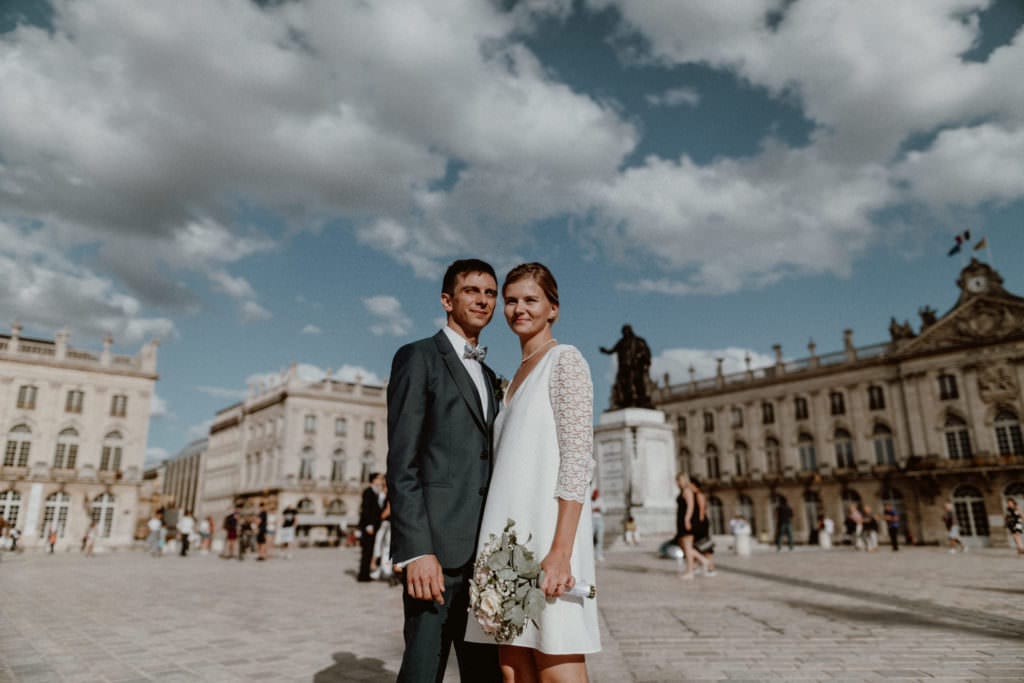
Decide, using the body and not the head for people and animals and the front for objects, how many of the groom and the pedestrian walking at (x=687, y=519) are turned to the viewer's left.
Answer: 1

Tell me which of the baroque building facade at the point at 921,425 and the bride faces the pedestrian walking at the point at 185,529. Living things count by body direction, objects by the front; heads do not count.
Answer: the baroque building facade

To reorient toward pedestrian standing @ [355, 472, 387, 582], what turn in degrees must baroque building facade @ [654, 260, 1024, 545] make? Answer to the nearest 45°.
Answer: approximately 45° to its left

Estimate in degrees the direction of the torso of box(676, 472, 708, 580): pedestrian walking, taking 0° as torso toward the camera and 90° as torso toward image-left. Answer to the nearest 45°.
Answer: approximately 90°

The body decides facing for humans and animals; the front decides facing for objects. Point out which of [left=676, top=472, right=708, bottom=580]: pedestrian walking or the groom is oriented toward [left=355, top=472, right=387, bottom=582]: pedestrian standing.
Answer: [left=676, top=472, right=708, bottom=580]: pedestrian walking

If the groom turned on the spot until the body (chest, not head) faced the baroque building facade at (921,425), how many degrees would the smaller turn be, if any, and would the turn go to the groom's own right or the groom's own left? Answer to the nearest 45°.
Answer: approximately 90° to the groom's own left

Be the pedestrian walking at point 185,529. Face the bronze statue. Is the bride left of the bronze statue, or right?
right

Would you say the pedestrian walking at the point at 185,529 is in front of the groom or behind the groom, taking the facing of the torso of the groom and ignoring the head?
behind

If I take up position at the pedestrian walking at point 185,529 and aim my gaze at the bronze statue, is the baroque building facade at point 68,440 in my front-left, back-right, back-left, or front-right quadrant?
back-left

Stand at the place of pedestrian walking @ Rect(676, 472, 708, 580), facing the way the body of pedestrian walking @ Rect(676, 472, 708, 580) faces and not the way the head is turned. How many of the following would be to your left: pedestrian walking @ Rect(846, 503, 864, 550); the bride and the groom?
2

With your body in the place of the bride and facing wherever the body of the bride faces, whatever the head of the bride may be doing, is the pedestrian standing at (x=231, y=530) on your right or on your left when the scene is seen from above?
on your right
